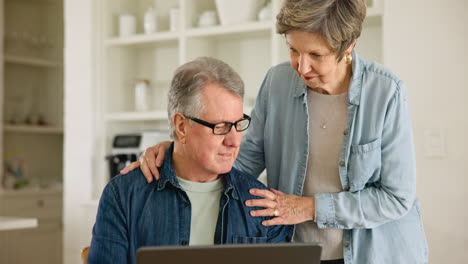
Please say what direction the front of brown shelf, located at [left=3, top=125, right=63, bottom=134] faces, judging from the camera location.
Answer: facing the viewer

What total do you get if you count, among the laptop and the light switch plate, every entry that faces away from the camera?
1

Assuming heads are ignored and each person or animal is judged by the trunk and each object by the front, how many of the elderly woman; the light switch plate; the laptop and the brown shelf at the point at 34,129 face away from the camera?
1

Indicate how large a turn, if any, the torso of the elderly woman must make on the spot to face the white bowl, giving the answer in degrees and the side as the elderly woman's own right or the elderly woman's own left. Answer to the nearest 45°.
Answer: approximately 135° to the elderly woman's own right

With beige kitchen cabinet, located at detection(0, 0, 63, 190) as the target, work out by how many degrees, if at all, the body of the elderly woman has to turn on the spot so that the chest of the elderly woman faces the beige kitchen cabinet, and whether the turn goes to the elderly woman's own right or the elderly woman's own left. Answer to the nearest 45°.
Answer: approximately 90° to the elderly woman's own right

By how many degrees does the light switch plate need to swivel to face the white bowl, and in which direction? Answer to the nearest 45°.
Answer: approximately 90° to its right

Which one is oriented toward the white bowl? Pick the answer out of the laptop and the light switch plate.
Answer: the laptop

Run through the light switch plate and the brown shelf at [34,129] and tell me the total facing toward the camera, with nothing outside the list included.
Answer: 2

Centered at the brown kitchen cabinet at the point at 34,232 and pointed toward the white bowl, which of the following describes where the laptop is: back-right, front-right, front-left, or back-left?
front-right

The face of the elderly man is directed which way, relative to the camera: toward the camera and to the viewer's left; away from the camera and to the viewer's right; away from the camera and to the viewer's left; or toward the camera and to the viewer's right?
toward the camera and to the viewer's right

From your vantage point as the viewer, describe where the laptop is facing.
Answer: facing away from the viewer

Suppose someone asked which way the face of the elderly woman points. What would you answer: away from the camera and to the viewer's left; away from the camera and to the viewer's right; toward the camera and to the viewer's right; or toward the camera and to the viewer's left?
toward the camera and to the viewer's left

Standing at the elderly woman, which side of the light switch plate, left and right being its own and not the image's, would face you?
front

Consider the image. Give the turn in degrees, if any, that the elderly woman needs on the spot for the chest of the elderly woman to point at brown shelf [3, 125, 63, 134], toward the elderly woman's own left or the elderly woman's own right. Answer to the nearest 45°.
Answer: approximately 90° to the elderly woman's own right

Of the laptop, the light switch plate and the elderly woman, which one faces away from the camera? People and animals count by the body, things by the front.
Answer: the laptop
